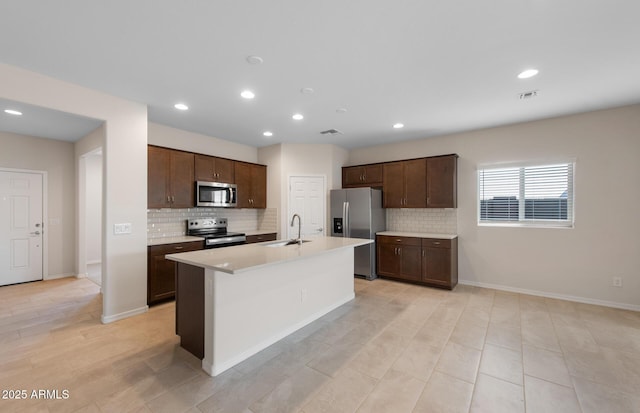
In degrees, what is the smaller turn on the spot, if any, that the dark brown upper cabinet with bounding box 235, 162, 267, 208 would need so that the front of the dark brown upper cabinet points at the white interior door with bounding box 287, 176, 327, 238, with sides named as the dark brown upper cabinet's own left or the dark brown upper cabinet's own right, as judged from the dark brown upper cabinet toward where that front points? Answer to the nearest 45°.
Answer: approximately 45° to the dark brown upper cabinet's own left

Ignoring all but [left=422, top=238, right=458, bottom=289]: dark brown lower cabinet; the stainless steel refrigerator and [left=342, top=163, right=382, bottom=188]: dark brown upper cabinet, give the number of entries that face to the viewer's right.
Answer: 0

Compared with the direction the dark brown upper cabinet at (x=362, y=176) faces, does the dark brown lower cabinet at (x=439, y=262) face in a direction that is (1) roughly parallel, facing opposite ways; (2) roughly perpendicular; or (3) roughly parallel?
roughly parallel

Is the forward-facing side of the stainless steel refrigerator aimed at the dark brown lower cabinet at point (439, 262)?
no

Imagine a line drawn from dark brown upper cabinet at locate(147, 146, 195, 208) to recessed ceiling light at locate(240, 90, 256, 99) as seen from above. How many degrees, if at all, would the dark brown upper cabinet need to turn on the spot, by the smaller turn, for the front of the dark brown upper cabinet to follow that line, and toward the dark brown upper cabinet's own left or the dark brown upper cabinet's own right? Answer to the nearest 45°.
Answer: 0° — it already faces it

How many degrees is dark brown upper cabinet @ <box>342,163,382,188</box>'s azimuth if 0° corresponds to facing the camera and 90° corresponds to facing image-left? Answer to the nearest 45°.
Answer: approximately 45°

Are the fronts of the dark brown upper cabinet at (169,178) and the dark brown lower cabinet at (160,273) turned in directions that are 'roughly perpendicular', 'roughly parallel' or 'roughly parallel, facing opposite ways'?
roughly parallel

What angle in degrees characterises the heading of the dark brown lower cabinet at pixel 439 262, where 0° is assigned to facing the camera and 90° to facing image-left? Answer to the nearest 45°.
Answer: approximately 45°

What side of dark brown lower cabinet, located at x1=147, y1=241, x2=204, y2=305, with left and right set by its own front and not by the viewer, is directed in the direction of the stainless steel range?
left

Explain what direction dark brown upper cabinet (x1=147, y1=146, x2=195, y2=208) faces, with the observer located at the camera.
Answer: facing the viewer and to the right of the viewer

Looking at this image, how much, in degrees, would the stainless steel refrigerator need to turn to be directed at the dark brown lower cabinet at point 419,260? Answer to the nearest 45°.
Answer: approximately 135° to its left

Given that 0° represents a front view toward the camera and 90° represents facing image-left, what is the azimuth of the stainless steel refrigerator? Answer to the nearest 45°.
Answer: approximately 45°

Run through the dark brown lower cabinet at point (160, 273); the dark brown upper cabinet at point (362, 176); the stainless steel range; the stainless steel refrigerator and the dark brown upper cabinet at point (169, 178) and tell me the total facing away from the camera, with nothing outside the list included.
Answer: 0
